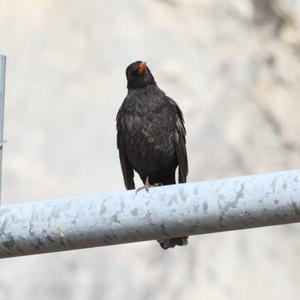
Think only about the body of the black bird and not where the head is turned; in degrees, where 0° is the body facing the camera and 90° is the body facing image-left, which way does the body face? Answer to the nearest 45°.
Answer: approximately 0°
